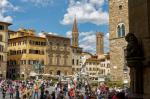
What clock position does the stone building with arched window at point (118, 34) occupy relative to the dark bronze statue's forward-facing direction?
The stone building with arched window is roughly at 3 o'clock from the dark bronze statue.

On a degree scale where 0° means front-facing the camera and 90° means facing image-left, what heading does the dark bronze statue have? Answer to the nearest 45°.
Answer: approximately 90°
